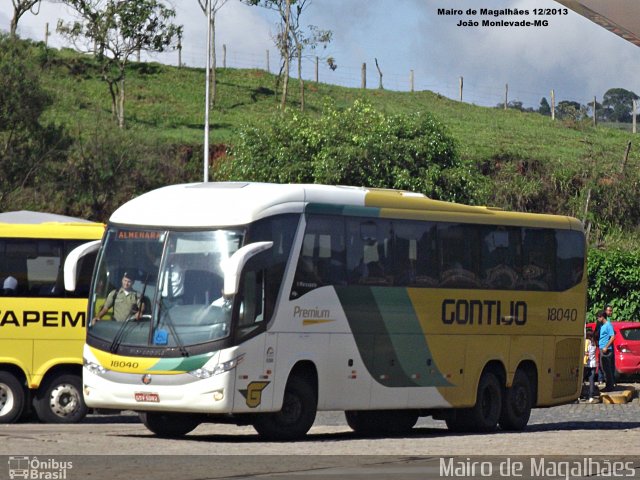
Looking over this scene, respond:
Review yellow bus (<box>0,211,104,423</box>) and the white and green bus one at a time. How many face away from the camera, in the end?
0

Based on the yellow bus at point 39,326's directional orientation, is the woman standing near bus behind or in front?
behind

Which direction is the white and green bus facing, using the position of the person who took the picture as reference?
facing the viewer and to the left of the viewer

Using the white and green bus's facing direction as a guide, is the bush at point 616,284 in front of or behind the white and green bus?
behind

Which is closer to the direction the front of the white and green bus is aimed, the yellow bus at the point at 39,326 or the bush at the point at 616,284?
the yellow bus

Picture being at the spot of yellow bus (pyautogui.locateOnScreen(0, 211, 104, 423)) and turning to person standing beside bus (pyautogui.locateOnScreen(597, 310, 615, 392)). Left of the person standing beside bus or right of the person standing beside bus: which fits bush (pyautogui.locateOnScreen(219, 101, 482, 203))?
left

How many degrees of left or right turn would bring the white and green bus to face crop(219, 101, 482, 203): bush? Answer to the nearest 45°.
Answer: approximately 135° to its right

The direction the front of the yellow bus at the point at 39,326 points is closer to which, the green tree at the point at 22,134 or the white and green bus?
the green tree
